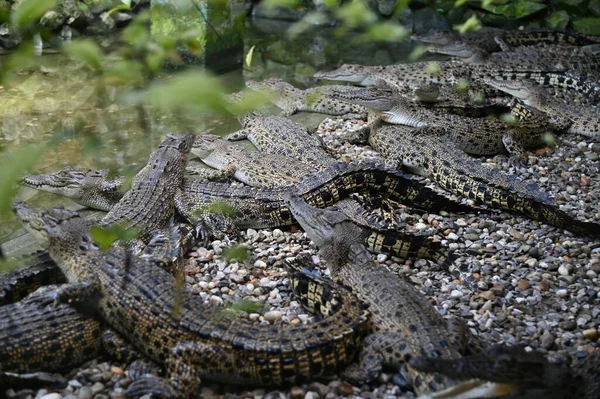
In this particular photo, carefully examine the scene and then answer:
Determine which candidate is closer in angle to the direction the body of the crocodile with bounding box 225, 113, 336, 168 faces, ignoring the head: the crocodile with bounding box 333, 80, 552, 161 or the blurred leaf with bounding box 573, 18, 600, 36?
the blurred leaf

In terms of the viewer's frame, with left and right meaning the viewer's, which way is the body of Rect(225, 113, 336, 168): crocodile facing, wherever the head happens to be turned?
facing away from the viewer and to the left of the viewer

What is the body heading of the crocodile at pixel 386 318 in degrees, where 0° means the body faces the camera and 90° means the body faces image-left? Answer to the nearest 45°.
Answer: approximately 135°

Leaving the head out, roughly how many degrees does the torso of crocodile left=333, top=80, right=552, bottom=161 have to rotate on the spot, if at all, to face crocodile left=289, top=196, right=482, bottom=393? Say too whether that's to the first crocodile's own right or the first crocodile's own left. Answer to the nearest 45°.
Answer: approximately 90° to the first crocodile's own left

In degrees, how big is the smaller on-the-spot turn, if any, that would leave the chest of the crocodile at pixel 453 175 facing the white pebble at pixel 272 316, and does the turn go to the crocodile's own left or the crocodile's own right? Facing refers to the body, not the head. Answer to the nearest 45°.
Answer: approximately 135° to the crocodile's own left

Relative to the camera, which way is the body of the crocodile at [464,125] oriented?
to the viewer's left

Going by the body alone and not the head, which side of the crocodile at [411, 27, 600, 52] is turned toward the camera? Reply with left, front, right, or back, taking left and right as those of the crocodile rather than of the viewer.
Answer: left

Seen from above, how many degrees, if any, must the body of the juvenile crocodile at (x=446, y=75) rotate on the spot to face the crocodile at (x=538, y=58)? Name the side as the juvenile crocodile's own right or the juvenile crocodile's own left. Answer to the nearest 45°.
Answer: approximately 135° to the juvenile crocodile's own right

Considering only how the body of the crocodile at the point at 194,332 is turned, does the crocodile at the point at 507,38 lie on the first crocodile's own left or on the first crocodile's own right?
on the first crocodile's own right

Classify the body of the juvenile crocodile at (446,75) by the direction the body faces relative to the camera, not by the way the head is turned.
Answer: to the viewer's left

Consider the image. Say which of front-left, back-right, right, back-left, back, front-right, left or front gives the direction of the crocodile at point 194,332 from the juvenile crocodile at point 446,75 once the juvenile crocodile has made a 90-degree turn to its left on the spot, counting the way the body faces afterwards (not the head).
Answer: front

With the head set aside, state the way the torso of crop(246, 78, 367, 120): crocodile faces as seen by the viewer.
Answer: to the viewer's left

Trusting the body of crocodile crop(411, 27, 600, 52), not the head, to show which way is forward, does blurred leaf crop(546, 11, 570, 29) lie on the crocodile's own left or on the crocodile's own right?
on the crocodile's own right
